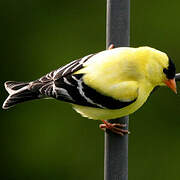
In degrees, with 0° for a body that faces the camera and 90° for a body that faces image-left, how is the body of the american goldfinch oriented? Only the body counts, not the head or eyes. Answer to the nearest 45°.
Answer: approximately 270°
